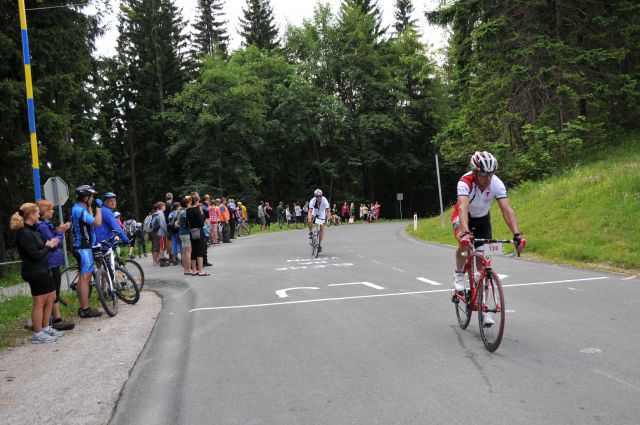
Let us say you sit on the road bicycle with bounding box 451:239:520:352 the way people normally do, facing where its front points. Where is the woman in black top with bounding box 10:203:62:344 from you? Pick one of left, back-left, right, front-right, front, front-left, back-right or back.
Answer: back-right

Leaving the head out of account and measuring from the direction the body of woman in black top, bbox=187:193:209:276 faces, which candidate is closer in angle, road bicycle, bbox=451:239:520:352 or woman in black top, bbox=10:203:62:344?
the road bicycle

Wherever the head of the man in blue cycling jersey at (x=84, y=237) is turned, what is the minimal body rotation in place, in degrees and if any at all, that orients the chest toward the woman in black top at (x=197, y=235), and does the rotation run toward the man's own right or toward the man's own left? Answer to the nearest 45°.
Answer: approximately 45° to the man's own left

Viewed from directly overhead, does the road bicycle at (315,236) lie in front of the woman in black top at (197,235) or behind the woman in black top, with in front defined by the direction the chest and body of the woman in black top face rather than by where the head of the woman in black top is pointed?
in front

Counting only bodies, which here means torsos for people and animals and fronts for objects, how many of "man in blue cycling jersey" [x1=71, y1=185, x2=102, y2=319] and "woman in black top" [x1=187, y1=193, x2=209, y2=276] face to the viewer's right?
2

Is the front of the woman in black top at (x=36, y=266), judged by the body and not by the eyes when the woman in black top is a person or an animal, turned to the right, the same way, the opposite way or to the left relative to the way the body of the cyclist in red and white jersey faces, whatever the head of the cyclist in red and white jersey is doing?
to the left

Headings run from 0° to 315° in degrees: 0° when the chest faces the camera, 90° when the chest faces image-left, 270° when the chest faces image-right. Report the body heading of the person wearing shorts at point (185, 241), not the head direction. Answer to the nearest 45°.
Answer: approximately 270°

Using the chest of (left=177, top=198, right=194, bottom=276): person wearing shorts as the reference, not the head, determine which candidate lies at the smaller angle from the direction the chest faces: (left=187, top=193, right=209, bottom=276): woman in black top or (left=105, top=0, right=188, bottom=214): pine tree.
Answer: the woman in black top

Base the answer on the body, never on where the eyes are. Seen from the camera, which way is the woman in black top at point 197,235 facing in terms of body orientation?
to the viewer's right

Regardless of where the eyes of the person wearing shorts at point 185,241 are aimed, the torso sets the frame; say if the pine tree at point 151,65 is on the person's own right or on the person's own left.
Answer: on the person's own left

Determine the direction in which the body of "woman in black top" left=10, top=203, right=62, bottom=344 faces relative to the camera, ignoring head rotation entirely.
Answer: to the viewer's right

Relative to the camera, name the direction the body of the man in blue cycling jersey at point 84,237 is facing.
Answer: to the viewer's right

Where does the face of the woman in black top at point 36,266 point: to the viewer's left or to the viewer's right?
to the viewer's right
